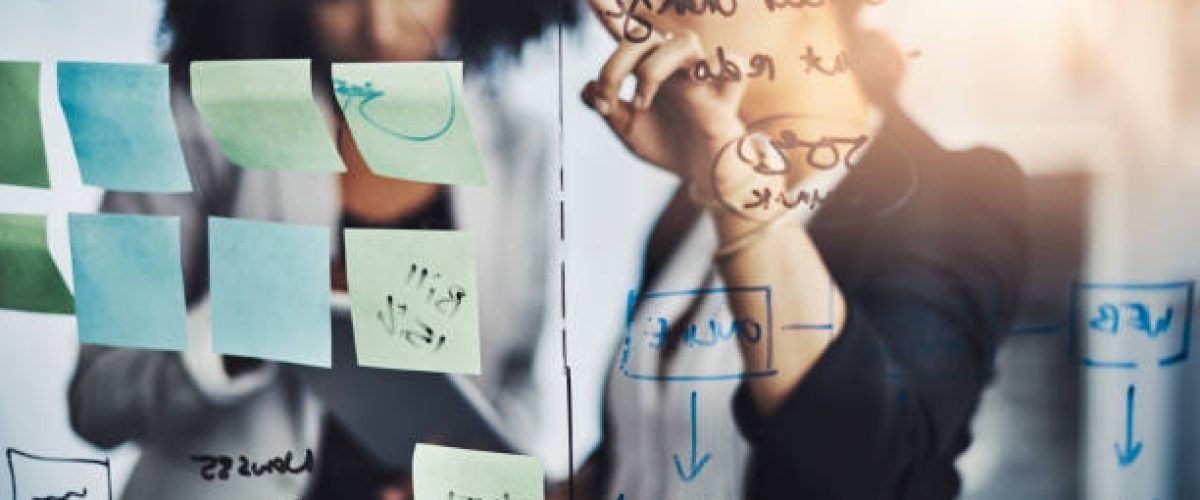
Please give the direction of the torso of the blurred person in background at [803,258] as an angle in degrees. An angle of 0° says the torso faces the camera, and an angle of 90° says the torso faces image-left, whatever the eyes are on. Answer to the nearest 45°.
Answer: approximately 45°

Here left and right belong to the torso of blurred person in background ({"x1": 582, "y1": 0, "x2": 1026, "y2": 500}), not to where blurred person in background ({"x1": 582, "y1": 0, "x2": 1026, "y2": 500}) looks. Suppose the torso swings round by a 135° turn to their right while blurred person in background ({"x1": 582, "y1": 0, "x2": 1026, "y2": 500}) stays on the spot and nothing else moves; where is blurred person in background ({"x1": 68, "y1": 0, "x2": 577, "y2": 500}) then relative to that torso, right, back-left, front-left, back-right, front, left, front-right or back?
left

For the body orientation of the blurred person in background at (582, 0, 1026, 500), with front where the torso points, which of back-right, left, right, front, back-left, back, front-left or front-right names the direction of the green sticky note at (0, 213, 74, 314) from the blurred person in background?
front-right

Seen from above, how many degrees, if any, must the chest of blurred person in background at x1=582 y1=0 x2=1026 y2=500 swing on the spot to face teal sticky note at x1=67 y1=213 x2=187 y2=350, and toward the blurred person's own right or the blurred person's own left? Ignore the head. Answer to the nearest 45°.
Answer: approximately 45° to the blurred person's own right

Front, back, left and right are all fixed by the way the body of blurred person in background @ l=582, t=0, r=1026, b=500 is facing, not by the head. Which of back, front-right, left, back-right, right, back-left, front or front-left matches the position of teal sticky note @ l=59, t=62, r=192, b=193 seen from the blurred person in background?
front-right
